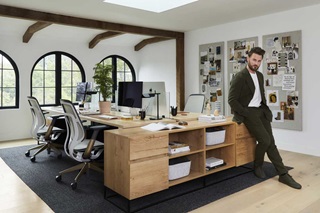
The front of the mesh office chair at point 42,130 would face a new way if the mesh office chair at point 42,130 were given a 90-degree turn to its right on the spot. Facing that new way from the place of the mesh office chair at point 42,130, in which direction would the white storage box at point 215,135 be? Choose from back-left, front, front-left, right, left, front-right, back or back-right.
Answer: front

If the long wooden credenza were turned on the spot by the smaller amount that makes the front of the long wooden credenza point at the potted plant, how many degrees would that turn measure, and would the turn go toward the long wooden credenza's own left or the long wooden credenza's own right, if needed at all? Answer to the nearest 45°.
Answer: approximately 180°

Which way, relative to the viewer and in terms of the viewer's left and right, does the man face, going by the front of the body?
facing the viewer and to the right of the viewer

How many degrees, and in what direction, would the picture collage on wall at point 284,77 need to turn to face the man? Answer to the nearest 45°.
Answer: approximately 45° to its left

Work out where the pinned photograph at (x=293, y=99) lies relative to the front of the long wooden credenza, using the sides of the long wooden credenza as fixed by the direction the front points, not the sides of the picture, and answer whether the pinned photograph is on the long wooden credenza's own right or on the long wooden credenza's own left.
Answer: on the long wooden credenza's own left

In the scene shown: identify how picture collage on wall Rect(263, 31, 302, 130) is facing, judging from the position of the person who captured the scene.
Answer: facing the viewer and to the left of the viewer

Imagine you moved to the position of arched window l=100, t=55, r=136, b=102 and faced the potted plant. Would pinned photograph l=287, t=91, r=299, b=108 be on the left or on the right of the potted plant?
left

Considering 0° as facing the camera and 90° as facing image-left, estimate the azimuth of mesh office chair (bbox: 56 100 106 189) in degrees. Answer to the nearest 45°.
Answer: approximately 225°

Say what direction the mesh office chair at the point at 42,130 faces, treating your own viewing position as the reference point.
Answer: facing away from the viewer and to the right of the viewer

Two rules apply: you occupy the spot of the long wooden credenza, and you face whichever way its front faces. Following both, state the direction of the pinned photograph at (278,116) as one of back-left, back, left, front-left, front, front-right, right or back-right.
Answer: left

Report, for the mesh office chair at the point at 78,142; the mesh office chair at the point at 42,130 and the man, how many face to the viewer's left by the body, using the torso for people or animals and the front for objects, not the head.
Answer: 0

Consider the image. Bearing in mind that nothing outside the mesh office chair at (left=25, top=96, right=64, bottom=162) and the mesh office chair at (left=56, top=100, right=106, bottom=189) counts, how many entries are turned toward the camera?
0

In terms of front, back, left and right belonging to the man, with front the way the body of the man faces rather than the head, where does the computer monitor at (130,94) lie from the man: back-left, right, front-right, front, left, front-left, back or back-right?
back-right

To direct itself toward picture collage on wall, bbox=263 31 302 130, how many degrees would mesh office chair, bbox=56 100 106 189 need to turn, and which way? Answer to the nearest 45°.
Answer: approximately 45° to its right
